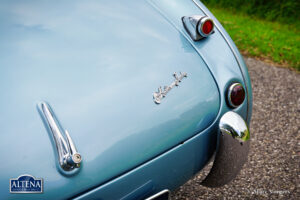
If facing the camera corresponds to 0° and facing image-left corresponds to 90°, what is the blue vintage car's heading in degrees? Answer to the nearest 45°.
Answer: approximately 135°
